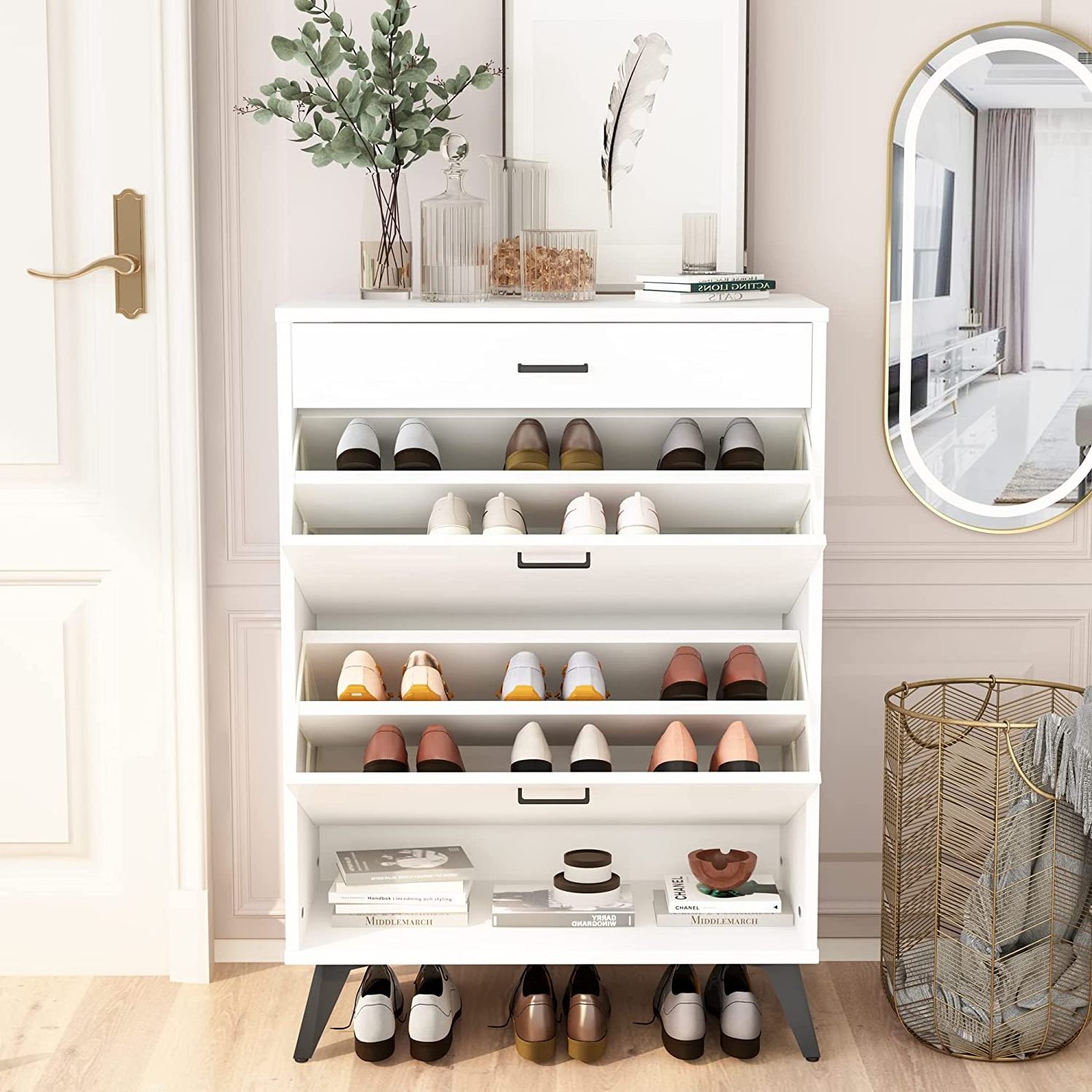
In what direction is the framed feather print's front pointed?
toward the camera

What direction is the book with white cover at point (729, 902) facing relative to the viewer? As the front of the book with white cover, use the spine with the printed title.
toward the camera

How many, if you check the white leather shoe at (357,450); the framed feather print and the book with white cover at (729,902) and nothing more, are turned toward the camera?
2

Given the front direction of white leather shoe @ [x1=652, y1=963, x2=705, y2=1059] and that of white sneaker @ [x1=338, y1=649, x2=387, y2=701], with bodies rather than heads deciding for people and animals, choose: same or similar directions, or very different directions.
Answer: same or similar directions
